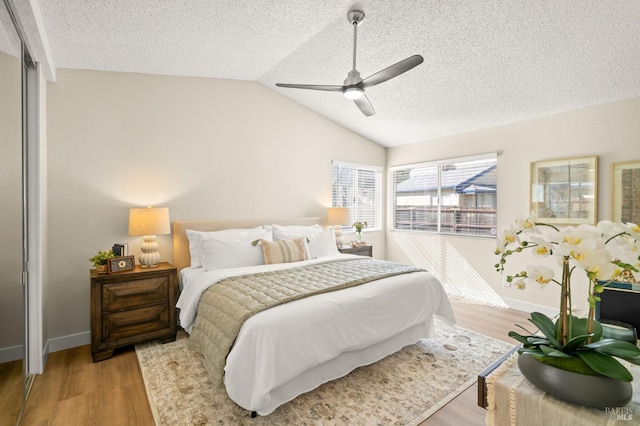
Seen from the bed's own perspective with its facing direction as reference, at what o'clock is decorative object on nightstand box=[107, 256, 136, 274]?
The decorative object on nightstand is roughly at 5 o'clock from the bed.

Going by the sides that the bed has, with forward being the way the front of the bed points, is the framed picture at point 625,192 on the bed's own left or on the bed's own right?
on the bed's own left

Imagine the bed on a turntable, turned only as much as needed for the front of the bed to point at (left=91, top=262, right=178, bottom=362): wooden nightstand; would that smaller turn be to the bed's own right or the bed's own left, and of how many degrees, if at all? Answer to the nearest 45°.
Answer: approximately 135° to the bed's own right

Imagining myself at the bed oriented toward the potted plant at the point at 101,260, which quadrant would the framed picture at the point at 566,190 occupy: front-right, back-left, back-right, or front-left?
back-right

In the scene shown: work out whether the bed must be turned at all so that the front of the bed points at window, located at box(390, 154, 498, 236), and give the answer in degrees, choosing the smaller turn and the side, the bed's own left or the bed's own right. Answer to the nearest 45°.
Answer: approximately 90° to the bed's own left

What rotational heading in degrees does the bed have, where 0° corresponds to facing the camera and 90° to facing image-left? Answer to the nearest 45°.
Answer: approximately 315°

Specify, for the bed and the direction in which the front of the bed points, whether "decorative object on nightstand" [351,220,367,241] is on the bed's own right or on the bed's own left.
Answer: on the bed's own left

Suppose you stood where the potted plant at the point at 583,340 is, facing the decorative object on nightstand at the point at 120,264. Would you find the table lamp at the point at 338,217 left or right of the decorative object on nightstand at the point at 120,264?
right

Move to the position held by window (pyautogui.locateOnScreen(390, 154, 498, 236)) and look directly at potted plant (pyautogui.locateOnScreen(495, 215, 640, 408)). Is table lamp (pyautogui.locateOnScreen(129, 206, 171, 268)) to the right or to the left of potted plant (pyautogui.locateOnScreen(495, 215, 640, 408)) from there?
right
